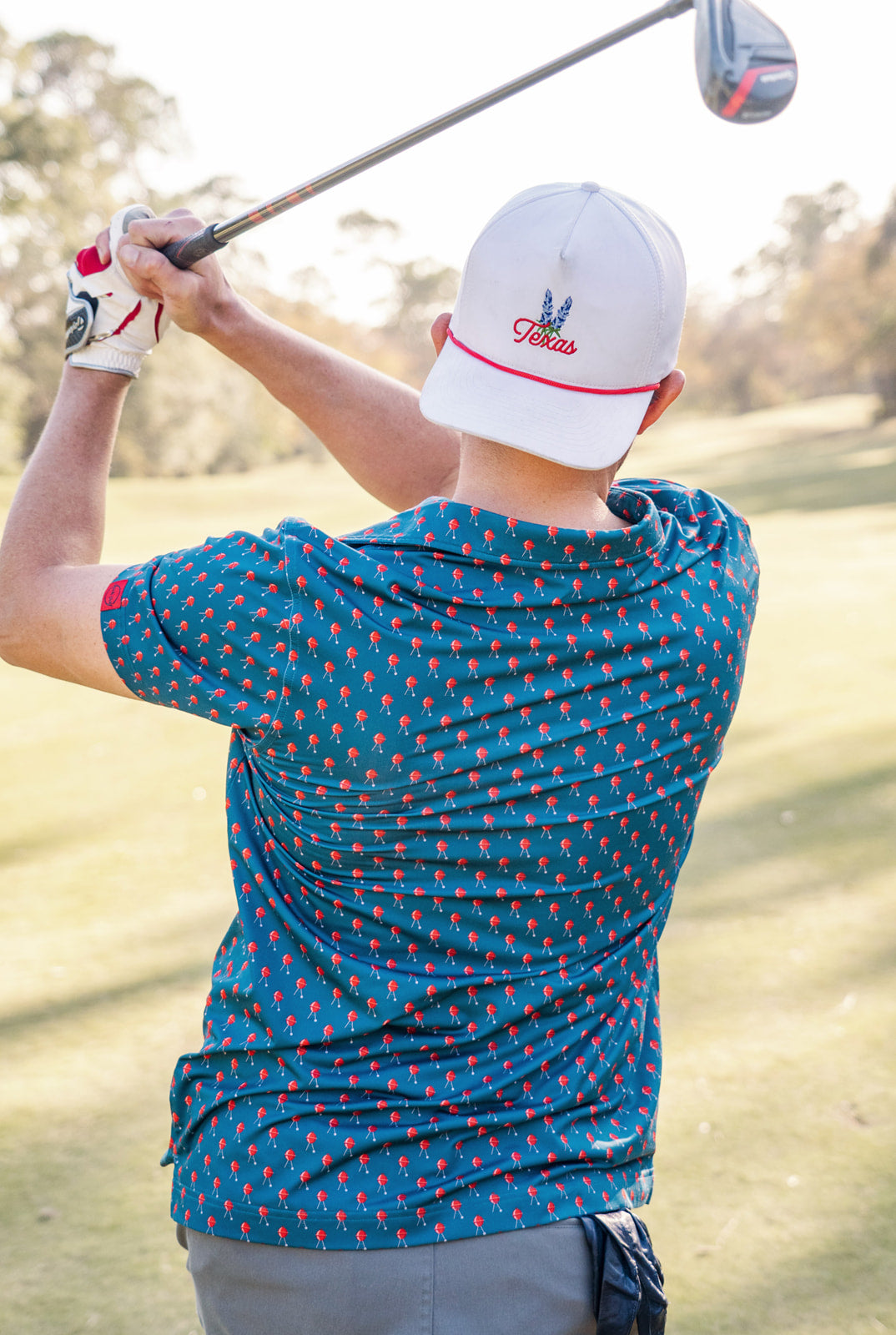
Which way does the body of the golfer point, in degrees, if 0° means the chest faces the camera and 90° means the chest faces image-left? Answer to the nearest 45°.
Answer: approximately 180°

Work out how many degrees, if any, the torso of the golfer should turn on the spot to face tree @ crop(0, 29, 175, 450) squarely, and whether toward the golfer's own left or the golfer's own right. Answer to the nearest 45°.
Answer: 0° — they already face it

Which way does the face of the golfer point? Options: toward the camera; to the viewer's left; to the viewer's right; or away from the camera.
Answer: away from the camera
